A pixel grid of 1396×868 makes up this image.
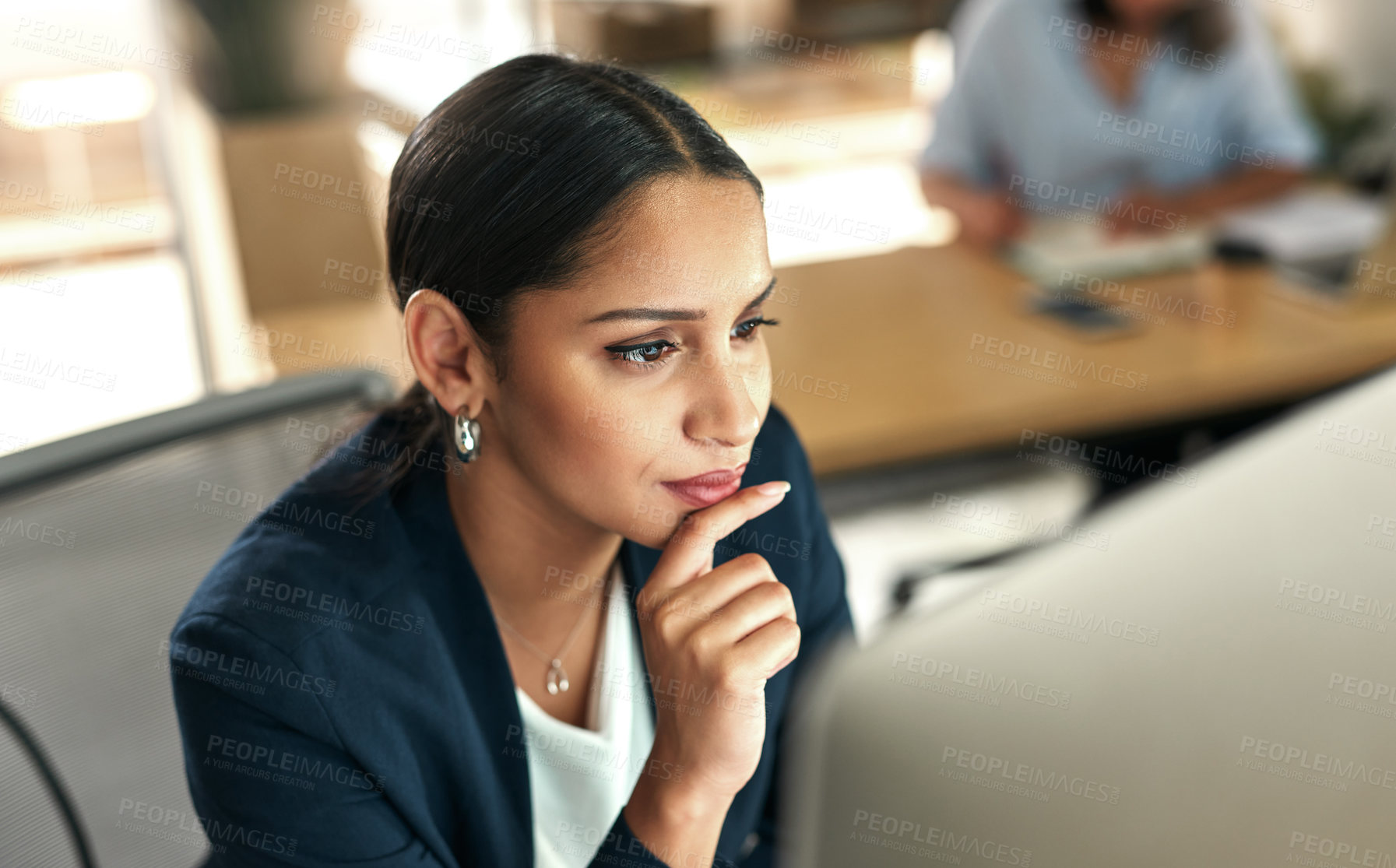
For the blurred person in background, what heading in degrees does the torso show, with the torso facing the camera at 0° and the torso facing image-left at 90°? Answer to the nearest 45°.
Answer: approximately 0°

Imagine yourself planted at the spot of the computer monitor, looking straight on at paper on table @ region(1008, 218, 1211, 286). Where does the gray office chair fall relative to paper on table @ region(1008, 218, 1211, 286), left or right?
left

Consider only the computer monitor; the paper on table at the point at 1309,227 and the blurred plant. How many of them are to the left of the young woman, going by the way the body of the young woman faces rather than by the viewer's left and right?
2

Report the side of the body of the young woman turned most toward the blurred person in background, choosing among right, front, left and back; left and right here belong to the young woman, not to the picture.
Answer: left

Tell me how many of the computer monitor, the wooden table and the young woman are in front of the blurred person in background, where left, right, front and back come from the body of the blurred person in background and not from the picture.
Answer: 3

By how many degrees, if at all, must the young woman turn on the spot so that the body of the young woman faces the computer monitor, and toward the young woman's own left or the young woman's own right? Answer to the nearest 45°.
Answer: approximately 45° to the young woman's own right
